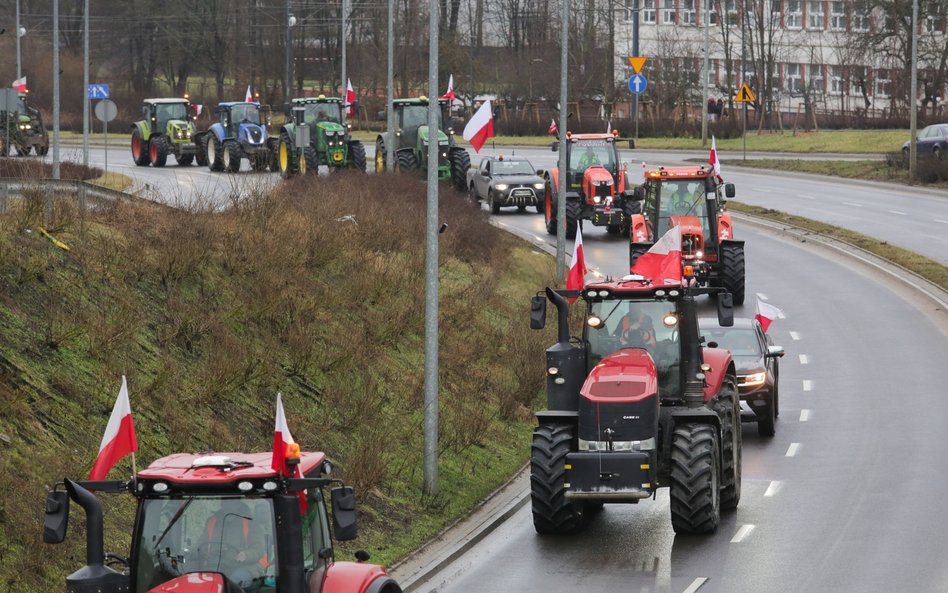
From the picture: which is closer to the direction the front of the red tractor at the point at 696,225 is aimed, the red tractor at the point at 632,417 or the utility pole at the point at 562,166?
the red tractor

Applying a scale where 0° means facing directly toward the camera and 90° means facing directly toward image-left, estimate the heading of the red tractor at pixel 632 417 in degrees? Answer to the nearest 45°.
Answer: approximately 0°

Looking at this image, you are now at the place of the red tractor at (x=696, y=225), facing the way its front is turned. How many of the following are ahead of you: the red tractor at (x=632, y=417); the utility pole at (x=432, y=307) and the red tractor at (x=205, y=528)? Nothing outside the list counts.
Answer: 3

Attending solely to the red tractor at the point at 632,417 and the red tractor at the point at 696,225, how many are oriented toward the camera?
2

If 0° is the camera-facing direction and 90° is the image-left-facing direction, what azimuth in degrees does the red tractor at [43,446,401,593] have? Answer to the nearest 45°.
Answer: approximately 45°

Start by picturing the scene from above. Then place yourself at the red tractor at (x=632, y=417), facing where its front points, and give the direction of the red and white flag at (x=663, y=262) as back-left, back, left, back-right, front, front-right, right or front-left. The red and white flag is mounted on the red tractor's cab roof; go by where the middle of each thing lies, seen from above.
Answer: back

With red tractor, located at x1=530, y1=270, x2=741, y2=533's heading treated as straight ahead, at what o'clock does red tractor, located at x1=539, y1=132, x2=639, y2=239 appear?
red tractor, located at x1=539, y1=132, x2=639, y2=239 is roughly at 6 o'clock from red tractor, located at x1=530, y1=270, x2=741, y2=533.
